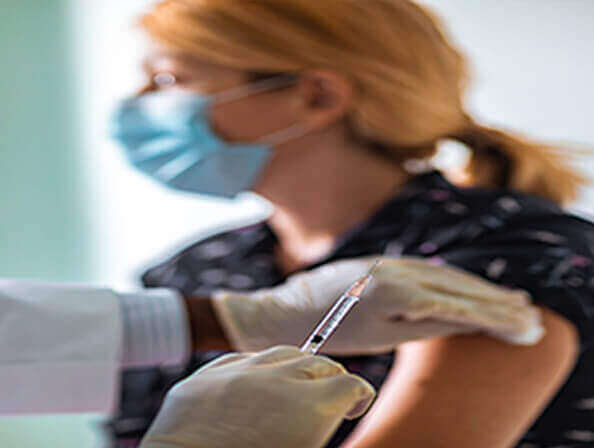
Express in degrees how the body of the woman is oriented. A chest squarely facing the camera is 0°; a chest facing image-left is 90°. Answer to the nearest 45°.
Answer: approximately 45°

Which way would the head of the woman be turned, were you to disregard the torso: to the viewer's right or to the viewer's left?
to the viewer's left
